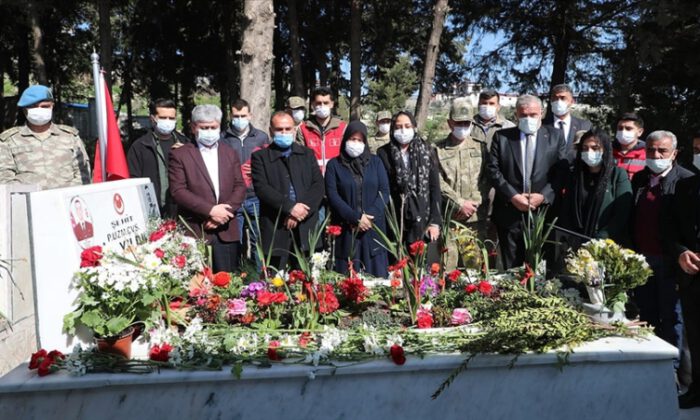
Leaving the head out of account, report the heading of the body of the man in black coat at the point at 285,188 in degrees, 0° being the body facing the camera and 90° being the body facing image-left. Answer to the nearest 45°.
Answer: approximately 0°

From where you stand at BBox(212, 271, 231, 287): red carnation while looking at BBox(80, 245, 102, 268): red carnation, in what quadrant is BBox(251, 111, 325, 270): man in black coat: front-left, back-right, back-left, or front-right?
back-right

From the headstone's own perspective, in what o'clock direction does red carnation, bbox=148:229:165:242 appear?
The red carnation is roughly at 9 o'clock from the headstone.

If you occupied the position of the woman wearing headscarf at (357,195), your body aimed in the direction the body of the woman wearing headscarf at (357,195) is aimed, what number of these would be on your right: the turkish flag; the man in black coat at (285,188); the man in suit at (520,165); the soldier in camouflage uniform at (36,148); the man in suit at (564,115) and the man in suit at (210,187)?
4

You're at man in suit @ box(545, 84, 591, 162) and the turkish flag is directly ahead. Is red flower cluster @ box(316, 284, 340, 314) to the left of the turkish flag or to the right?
left

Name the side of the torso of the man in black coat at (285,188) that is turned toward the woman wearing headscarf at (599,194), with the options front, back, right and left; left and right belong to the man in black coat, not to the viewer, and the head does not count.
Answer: left
